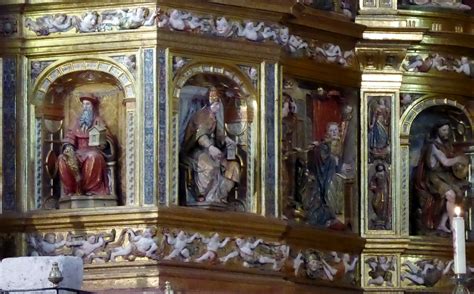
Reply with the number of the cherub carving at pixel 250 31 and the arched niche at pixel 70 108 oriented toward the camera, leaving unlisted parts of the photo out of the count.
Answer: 2

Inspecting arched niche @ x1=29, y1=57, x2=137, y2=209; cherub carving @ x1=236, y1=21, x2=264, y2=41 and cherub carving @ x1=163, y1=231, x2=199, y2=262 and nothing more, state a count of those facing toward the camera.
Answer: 3

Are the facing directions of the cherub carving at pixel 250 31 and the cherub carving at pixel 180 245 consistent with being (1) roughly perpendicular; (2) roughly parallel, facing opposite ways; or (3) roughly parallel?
roughly parallel

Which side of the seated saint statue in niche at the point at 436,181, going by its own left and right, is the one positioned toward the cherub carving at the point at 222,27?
right

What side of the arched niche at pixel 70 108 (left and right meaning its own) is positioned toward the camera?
front

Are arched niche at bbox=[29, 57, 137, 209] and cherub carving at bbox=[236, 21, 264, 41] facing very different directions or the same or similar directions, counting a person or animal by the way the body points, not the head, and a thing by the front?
same or similar directions

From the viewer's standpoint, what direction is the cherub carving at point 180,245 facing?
toward the camera

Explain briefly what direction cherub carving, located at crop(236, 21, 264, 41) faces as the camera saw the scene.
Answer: facing the viewer

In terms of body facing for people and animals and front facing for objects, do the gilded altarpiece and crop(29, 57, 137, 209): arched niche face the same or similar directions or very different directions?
same or similar directions

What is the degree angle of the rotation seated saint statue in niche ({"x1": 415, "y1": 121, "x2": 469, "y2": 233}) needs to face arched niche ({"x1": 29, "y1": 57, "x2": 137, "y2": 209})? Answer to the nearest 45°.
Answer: approximately 90° to its right
